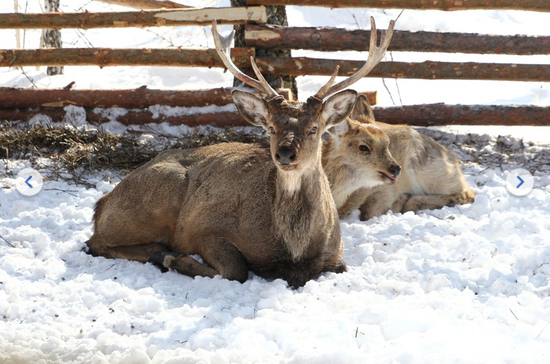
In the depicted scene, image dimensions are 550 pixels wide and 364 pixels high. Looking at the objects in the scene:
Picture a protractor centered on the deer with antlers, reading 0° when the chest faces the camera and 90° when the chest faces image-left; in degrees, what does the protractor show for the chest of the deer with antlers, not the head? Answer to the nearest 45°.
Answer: approximately 315°

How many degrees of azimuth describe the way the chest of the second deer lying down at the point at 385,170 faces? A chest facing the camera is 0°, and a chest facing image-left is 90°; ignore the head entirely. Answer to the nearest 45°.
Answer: approximately 45°

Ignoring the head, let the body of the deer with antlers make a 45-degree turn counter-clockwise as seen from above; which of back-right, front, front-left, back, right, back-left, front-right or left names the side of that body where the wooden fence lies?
left

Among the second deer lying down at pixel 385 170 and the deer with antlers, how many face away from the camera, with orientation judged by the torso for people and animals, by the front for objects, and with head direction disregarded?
0

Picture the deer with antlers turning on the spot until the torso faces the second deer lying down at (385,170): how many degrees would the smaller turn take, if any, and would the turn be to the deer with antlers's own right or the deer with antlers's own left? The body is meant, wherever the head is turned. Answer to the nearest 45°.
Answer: approximately 90° to the deer with antlers's own left

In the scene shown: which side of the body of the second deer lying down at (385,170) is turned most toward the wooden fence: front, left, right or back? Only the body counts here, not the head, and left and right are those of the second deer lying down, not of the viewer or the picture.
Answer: right
